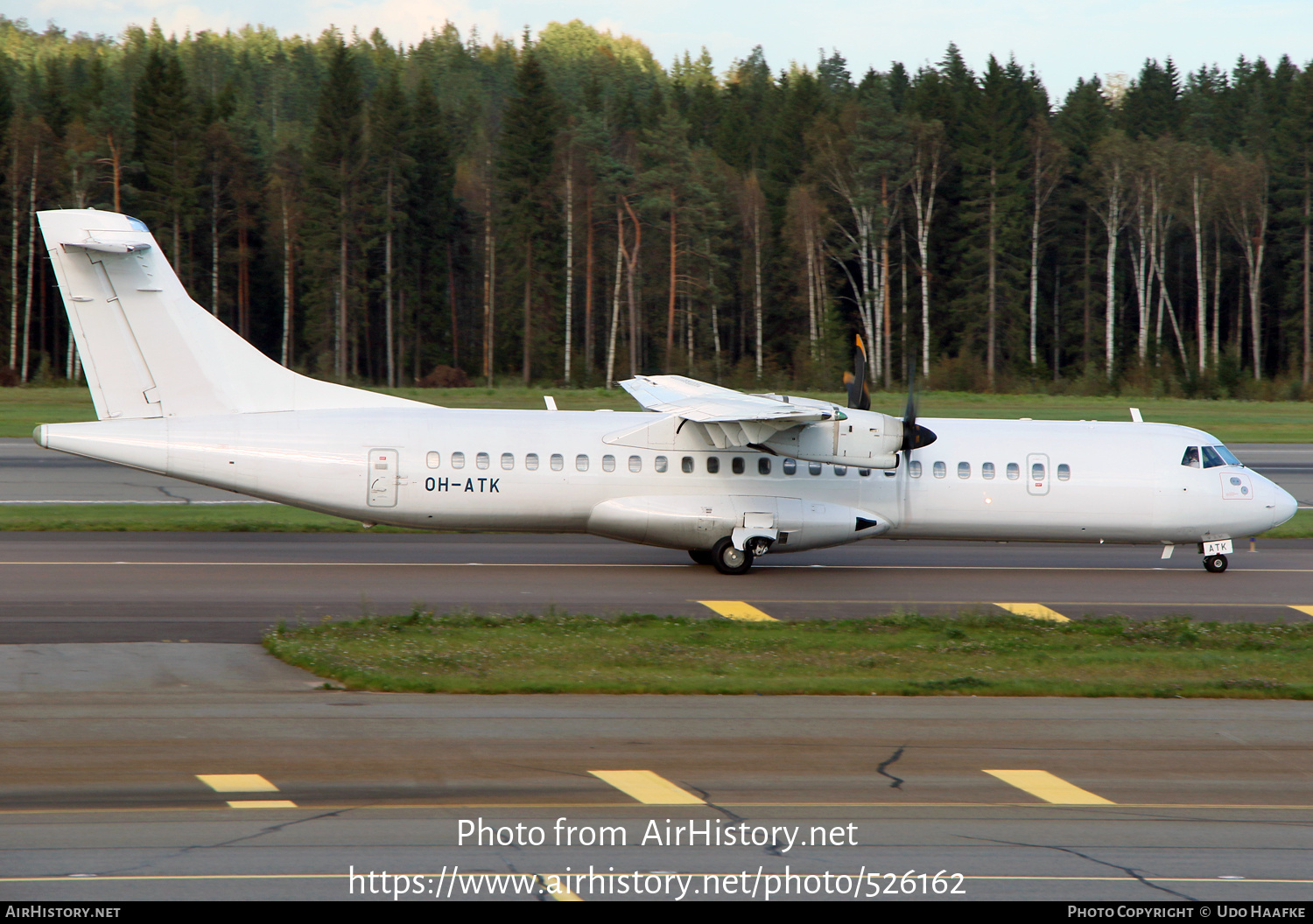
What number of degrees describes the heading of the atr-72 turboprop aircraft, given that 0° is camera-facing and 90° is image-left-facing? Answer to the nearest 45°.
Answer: approximately 270°
